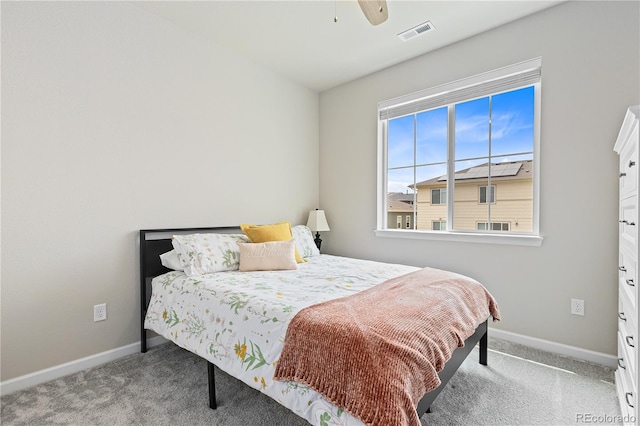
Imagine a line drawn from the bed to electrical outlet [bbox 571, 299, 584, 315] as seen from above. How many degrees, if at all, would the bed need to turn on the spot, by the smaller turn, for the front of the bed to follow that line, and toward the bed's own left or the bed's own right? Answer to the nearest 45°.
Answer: approximately 45° to the bed's own left

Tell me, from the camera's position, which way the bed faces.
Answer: facing the viewer and to the right of the viewer

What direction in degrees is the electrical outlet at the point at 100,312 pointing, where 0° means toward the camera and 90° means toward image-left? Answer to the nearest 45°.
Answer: approximately 315°

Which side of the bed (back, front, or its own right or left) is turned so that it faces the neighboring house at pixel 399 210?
left

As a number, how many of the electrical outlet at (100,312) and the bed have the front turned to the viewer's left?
0

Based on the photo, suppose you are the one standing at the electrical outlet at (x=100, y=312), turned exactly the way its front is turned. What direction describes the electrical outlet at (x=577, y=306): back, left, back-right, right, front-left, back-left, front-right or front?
front

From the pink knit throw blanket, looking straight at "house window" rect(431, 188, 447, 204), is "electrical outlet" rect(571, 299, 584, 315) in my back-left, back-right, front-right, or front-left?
front-right

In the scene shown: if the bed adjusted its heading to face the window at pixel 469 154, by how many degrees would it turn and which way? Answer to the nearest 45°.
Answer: approximately 90° to its left

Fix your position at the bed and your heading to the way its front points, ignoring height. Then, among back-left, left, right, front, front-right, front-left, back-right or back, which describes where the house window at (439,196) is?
left
